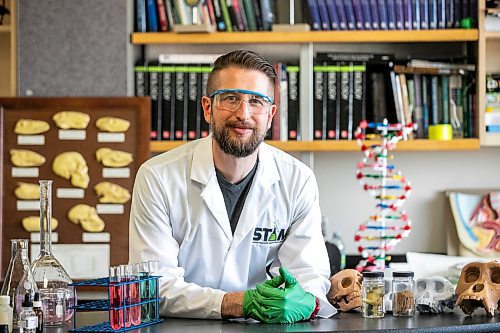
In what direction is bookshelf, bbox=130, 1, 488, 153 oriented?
toward the camera

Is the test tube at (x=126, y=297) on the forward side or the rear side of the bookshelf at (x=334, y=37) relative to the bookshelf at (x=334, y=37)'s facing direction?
on the forward side

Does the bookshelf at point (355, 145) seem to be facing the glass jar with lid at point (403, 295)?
yes

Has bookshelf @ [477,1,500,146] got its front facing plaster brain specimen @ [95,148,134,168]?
no

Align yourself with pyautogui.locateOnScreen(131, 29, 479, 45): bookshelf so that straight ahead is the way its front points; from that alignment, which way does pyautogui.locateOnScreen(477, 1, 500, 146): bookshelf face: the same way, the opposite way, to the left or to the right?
the same way

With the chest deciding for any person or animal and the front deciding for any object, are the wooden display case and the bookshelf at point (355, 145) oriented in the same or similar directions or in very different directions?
same or similar directions

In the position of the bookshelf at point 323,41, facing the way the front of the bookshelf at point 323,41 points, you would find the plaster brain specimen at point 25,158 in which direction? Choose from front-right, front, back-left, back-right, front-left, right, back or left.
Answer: right

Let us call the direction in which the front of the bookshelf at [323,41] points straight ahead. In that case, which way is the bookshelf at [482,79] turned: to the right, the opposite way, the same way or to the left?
the same way

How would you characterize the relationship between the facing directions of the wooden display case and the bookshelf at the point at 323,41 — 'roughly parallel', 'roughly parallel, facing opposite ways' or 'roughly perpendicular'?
roughly parallel

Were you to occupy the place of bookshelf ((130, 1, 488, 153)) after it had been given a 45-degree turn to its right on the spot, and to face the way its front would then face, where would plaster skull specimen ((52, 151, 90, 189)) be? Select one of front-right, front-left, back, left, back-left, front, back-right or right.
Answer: front-right

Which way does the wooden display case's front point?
toward the camera

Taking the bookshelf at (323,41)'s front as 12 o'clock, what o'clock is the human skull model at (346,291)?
The human skull model is roughly at 12 o'clock from the bookshelf.

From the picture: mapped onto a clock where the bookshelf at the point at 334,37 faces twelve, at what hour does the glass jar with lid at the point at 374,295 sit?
The glass jar with lid is roughly at 12 o'clock from the bookshelf.

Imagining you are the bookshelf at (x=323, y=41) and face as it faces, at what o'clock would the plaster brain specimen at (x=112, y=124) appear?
The plaster brain specimen is roughly at 3 o'clock from the bookshelf.

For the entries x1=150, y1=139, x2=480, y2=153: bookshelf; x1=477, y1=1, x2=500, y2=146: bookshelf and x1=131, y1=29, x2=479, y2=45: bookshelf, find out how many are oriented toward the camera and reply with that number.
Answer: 3

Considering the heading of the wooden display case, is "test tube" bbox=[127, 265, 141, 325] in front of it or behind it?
in front
